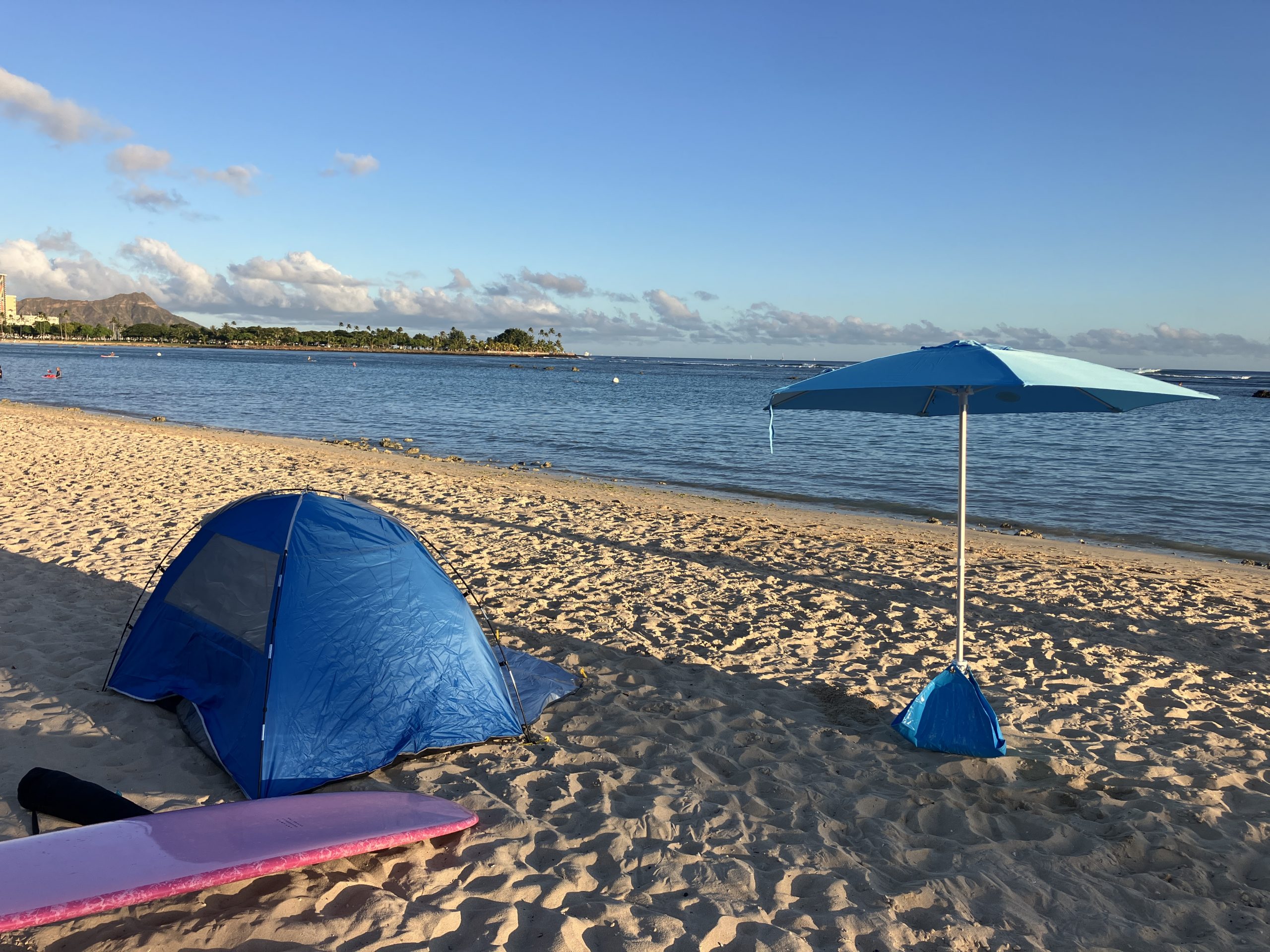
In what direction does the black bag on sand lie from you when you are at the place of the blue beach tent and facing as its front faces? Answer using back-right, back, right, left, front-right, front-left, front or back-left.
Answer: back

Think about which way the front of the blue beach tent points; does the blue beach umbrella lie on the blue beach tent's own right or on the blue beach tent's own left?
on the blue beach tent's own right

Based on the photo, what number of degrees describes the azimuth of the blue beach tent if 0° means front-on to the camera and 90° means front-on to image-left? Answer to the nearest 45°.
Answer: approximately 225°

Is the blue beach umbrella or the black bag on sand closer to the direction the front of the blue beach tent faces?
the blue beach umbrella

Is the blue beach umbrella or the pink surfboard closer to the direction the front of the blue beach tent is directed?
the blue beach umbrella

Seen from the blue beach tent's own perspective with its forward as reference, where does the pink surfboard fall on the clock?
The pink surfboard is roughly at 5 o'clock from the blue beach tent.
